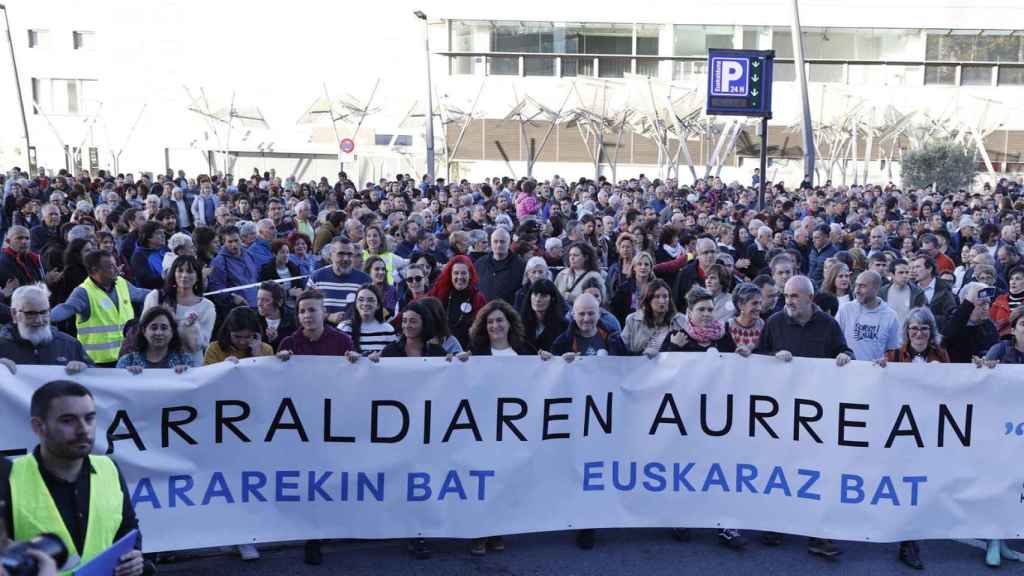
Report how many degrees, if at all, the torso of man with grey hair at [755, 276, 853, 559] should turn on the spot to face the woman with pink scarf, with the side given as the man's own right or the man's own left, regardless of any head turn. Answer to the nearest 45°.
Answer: approximately 90° to the man's own right

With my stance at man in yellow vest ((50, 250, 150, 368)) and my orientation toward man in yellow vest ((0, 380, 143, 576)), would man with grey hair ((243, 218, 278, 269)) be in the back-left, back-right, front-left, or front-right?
back-left

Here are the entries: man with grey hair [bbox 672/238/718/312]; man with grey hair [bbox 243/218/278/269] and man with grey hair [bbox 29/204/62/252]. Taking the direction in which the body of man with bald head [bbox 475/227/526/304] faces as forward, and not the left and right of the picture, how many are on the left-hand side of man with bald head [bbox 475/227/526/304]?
1

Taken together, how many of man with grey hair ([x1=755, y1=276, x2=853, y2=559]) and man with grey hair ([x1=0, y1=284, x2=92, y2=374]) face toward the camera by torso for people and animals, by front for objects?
2

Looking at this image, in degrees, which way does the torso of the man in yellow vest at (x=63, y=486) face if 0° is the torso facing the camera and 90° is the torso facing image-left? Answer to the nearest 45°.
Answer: approximately 315°

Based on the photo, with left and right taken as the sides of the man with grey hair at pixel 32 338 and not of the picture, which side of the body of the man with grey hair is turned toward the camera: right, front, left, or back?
front

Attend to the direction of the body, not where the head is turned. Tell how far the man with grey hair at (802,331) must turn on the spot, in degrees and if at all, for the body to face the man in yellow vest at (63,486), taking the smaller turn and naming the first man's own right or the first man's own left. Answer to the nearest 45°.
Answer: approximately 45° to the first man's own right

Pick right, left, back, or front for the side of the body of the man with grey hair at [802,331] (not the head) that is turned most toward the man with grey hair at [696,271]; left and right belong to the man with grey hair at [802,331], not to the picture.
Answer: back

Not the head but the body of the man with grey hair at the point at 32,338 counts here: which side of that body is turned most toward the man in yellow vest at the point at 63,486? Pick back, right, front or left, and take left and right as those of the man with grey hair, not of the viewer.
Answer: front
